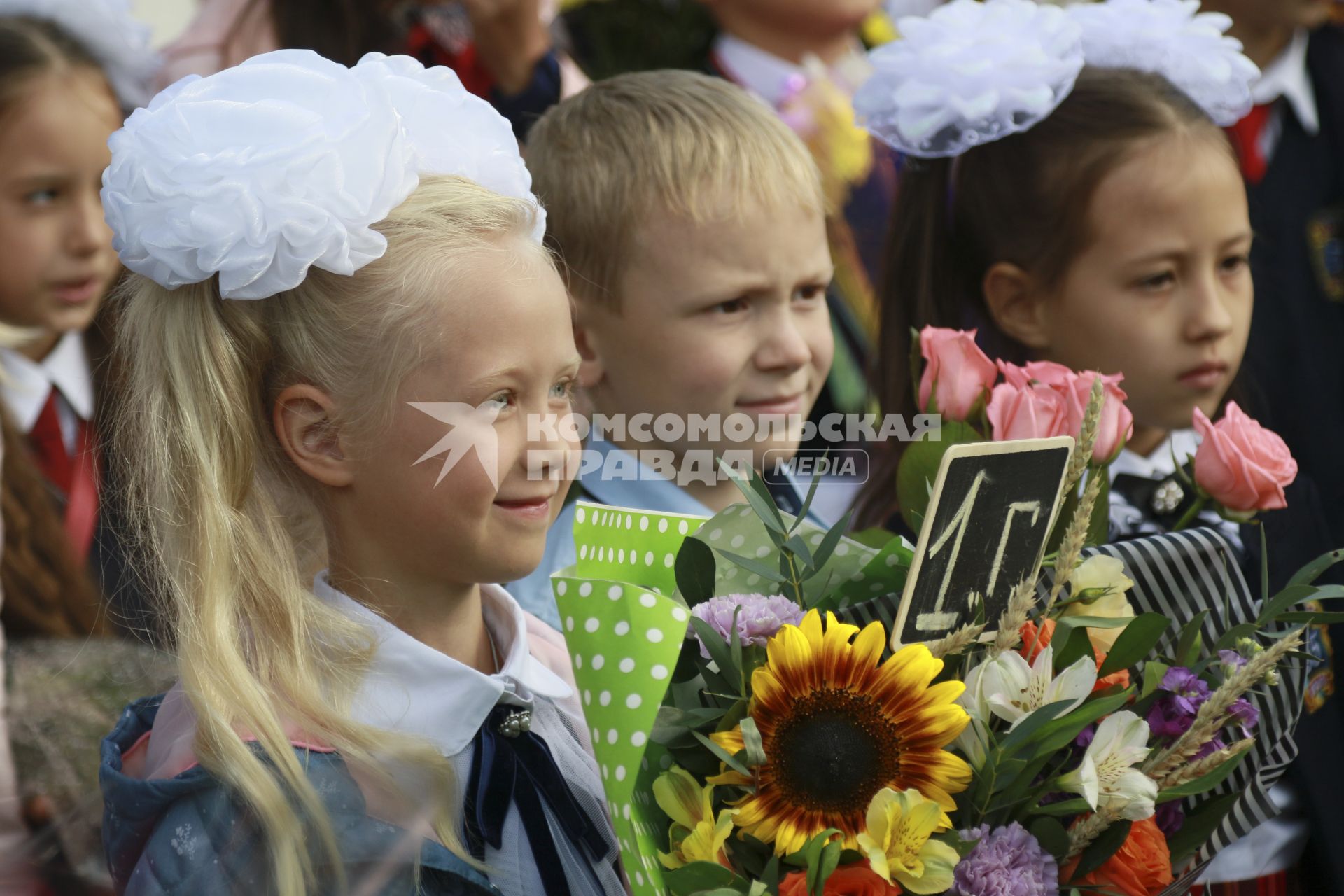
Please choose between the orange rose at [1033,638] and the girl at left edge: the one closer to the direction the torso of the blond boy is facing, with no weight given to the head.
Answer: the orange rose

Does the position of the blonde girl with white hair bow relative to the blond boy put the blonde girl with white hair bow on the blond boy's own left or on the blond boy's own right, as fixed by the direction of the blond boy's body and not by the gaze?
on the blond boy's own right

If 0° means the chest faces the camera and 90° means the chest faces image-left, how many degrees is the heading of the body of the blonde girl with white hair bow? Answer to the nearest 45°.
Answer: approximately 315°

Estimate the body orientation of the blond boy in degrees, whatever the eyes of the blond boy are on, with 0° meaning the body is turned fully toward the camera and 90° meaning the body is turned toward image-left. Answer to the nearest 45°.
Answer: approximately 315°

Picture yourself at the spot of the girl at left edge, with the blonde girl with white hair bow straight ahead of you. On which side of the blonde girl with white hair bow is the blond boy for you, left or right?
left

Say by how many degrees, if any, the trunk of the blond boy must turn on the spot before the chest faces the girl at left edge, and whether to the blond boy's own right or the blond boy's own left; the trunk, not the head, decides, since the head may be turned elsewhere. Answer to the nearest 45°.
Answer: approximately 135° to the blond boy's own right

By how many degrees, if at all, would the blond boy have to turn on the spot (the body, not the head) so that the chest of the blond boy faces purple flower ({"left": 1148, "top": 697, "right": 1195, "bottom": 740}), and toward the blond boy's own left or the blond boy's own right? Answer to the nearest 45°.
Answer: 0° — they already face it

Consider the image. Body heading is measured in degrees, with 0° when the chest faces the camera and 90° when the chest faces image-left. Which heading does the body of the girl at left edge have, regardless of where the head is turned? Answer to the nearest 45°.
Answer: approximately 315°
